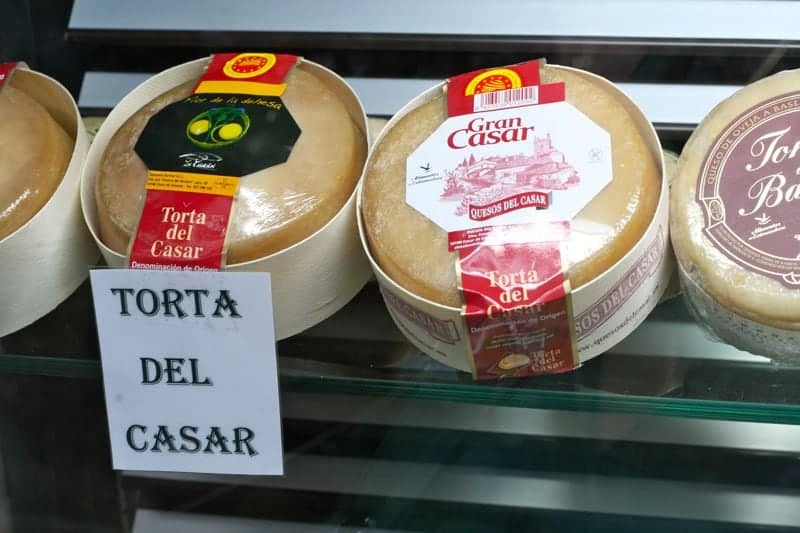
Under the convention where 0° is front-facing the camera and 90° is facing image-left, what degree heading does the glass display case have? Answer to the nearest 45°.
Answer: approximately 0°

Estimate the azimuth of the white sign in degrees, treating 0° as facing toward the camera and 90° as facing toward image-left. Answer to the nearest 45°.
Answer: approximately 0°
